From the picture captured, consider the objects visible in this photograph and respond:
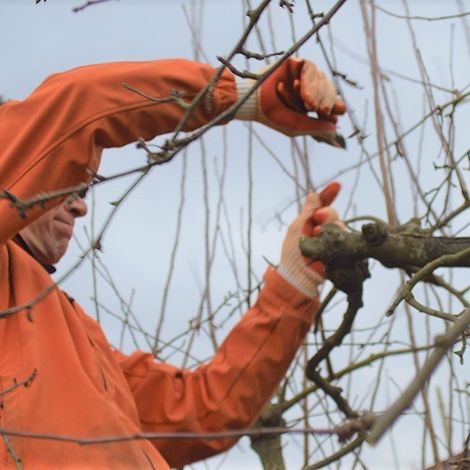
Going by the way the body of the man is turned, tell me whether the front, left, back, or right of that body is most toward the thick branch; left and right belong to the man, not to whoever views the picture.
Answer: front

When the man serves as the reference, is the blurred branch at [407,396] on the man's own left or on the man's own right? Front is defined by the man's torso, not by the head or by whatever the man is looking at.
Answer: on the man's own right

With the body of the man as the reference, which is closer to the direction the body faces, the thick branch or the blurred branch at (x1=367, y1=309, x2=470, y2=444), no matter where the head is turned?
the thick branch

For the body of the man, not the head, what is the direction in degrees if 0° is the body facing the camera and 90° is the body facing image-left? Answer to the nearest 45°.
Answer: approximately 270°

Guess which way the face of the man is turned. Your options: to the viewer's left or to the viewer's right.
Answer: to the viewer's right
